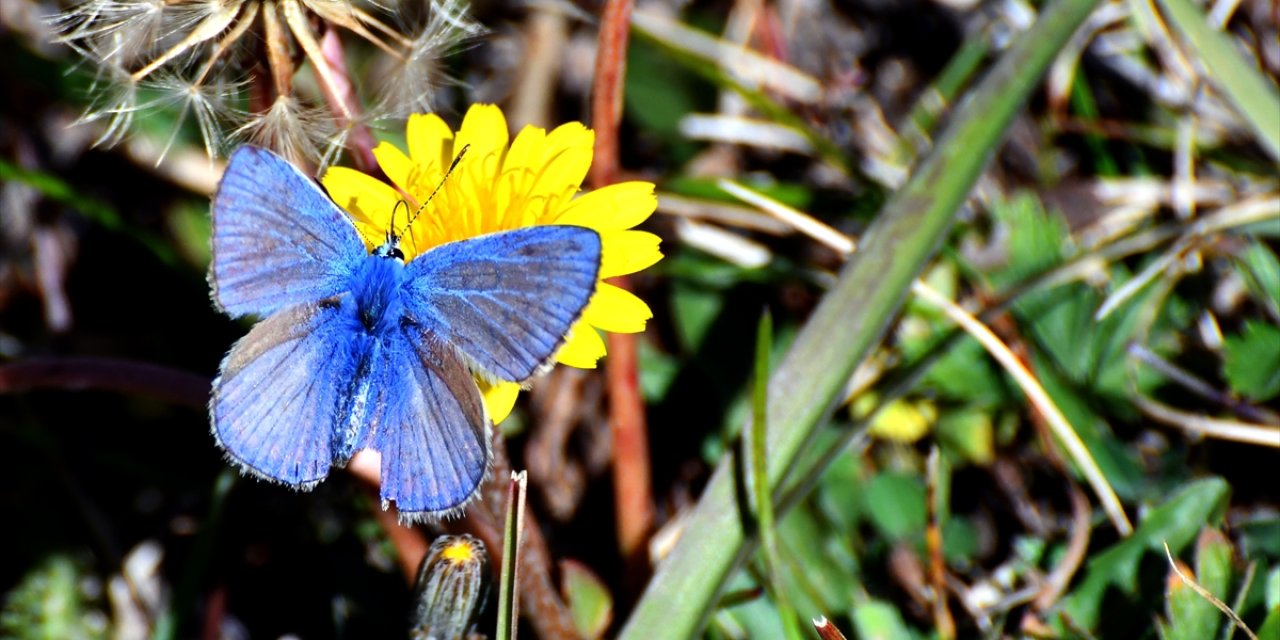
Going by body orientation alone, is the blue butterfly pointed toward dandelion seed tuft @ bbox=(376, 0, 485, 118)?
yes

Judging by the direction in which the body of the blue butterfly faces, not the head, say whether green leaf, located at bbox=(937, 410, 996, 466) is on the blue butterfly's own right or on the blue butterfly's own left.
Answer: on the blue butterfly's own right

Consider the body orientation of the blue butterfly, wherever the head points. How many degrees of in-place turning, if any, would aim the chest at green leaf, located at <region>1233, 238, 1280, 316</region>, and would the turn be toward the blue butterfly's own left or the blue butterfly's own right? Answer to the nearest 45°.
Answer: approximately 90° to the blue butterfly's own right

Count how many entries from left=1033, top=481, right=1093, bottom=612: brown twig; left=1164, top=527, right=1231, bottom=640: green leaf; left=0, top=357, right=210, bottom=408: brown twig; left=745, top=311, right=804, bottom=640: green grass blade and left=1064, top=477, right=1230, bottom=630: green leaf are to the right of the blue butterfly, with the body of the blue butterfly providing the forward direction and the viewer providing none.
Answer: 4

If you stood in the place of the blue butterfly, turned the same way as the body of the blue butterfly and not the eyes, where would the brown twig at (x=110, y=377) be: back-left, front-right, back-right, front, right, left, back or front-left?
front-left

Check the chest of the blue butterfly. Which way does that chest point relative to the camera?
away from the camera

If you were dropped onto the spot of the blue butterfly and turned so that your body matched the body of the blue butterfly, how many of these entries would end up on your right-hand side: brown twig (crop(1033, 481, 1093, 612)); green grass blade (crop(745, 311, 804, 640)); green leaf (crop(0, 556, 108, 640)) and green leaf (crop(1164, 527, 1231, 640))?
3

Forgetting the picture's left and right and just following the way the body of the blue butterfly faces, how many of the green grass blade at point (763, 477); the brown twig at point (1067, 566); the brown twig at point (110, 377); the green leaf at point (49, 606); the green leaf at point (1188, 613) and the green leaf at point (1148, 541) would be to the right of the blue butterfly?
4
